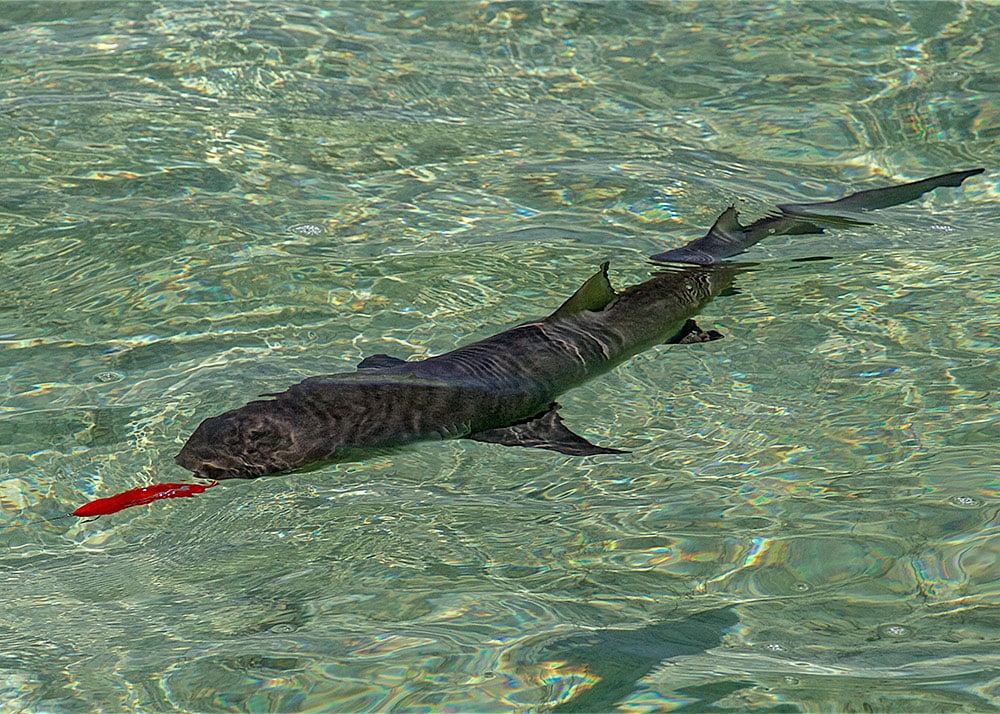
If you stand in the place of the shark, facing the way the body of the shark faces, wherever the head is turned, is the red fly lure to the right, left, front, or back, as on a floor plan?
front
